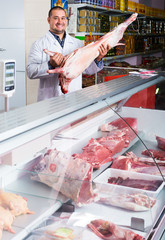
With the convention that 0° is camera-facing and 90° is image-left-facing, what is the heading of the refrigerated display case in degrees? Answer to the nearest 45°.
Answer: approximately 315°

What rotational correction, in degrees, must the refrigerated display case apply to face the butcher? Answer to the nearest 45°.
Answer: approximately 135° to its left

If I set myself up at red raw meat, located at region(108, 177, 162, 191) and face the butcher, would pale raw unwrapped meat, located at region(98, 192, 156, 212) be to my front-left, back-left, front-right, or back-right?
back-left
